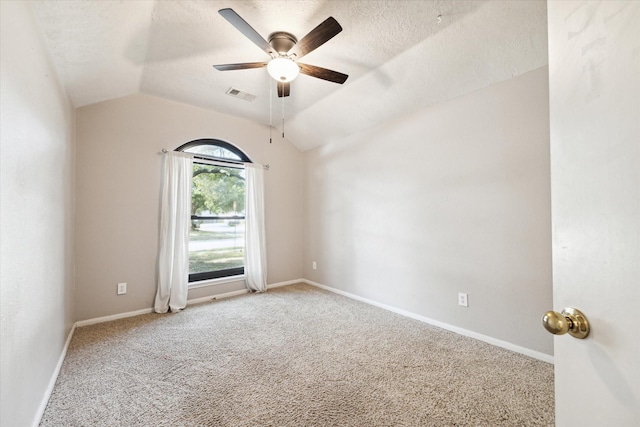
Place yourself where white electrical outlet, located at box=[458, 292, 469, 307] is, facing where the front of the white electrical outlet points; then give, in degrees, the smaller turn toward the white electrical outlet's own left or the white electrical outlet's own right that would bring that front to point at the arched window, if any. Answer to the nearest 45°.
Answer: approximately 45° to the white electrical outlet's own right

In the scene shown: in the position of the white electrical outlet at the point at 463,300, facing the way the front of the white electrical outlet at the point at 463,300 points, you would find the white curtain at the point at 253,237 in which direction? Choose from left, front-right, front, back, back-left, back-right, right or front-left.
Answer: front-right

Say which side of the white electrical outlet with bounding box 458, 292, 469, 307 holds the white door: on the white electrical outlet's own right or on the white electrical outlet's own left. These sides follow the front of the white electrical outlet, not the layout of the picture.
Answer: on the white electrical outlet's own left

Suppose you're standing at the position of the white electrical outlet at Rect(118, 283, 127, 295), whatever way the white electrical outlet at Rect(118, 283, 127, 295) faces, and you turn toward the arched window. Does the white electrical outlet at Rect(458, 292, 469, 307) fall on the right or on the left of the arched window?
right

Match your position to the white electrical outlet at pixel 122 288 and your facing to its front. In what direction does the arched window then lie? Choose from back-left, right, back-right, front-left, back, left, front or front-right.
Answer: left

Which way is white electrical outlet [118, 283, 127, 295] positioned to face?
toward the camera

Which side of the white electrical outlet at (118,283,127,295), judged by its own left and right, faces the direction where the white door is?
front

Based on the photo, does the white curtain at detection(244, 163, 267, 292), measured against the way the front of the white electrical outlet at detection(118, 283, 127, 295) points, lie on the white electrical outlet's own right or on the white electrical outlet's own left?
on the white electrical outlet's own left

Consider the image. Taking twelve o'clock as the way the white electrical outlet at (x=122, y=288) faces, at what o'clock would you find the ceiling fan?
The ceiling fan is roughly at 11 o'clock from the white electrical outlet.
